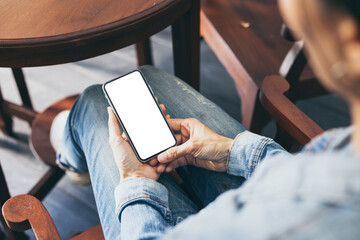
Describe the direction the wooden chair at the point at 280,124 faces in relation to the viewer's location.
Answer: facing away from the viewer and to the left of the viewer

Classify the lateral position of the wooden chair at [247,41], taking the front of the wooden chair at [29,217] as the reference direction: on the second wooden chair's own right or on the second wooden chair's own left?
on the second wooden chair's own right
